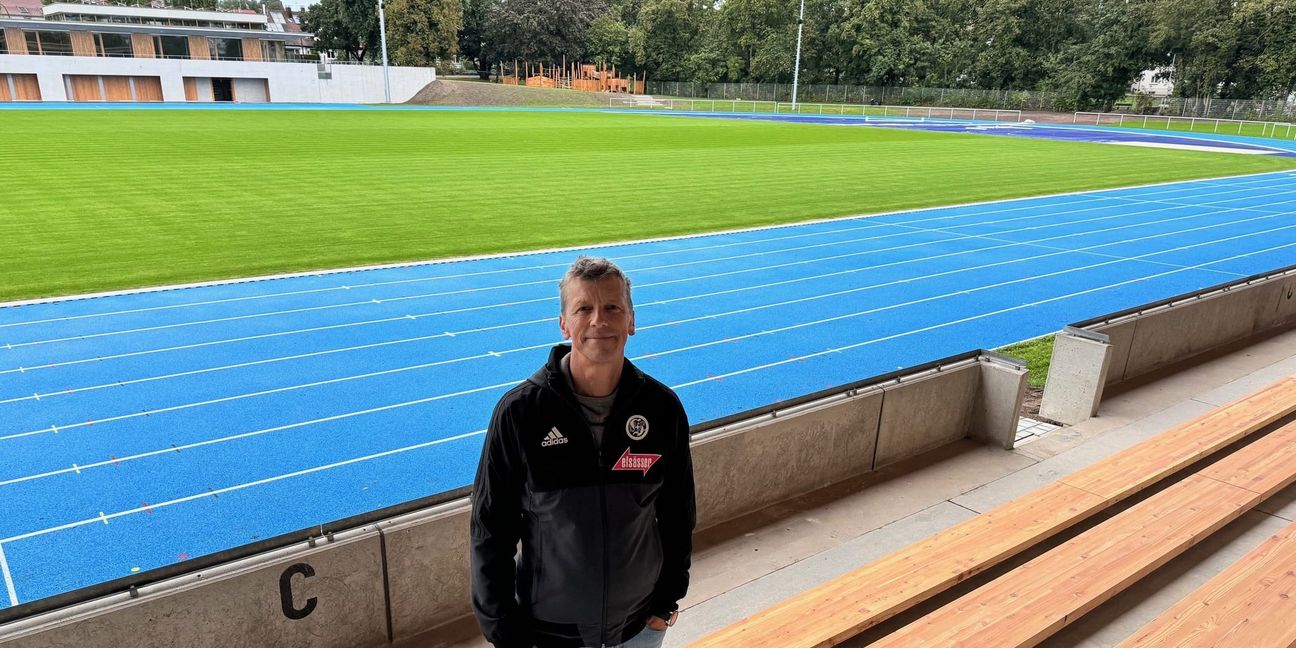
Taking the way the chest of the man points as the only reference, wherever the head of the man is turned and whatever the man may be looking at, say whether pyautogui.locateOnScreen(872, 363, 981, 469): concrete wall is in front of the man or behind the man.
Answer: behind

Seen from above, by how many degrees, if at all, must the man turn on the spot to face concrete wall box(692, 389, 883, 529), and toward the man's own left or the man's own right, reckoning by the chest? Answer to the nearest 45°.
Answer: approximately 135° to the man's own left

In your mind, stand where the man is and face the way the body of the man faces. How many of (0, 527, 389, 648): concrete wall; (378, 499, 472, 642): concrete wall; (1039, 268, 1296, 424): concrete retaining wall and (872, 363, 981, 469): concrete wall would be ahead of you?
0

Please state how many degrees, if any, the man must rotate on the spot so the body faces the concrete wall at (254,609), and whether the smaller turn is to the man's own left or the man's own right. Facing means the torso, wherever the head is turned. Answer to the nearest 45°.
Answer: approximately 135° to the man's own right

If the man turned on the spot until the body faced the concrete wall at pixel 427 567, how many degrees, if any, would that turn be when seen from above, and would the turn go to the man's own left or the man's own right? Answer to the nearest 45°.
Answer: approximately 135° to the man's own right

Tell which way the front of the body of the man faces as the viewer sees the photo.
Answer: toward the camera

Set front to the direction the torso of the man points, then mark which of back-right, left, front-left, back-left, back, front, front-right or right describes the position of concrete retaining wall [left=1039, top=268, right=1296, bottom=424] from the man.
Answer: back-left

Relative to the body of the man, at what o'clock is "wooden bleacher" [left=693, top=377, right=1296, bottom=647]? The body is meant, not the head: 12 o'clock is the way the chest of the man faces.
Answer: The wooden bleacher is roughly at 8 o'clock from the man.

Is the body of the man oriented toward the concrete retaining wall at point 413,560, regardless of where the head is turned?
no

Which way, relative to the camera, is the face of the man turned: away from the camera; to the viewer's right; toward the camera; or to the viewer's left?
toward the camera
